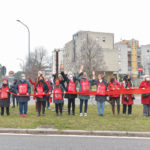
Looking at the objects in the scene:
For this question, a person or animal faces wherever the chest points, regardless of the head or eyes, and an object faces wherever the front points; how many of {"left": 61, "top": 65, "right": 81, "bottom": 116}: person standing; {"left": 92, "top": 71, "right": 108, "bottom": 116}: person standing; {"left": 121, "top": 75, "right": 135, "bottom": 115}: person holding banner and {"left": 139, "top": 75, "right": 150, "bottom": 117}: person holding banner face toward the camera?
4

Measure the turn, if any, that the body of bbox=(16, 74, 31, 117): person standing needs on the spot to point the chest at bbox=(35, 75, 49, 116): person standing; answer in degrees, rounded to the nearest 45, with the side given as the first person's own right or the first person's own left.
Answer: approximately 90° to the first person's own left

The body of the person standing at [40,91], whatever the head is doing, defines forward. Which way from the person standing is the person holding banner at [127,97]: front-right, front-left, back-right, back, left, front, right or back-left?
left

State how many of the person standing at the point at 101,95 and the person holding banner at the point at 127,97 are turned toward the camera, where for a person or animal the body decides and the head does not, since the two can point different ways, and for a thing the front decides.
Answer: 2

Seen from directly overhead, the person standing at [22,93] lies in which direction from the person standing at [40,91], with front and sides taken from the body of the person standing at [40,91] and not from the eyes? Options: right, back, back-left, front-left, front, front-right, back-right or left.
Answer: right

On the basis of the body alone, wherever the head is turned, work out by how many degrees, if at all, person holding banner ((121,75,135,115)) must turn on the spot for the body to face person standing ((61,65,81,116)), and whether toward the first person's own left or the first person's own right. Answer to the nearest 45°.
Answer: approximately 90° to the first person's own right

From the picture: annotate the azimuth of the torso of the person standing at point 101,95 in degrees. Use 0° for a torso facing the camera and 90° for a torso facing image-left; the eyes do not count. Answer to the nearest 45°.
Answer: approximately 0°

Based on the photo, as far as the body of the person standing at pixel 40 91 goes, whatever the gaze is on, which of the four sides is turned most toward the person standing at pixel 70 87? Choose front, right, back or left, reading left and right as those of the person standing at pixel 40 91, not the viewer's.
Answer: left

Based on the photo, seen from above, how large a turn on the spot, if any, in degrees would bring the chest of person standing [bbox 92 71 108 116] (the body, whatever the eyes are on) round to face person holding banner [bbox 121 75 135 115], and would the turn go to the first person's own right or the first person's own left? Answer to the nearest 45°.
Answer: approximately 90° to the first person's own left

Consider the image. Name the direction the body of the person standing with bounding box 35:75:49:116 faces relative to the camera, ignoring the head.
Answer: toward the camera

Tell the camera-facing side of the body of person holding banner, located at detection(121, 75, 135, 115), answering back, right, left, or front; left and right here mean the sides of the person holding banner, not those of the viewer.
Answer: front

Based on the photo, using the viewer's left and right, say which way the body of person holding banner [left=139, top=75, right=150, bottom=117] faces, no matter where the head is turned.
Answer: facing the viewer

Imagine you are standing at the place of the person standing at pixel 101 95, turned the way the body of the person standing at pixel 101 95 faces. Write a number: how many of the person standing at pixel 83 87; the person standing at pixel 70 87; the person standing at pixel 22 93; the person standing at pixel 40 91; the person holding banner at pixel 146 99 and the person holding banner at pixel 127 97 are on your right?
4
